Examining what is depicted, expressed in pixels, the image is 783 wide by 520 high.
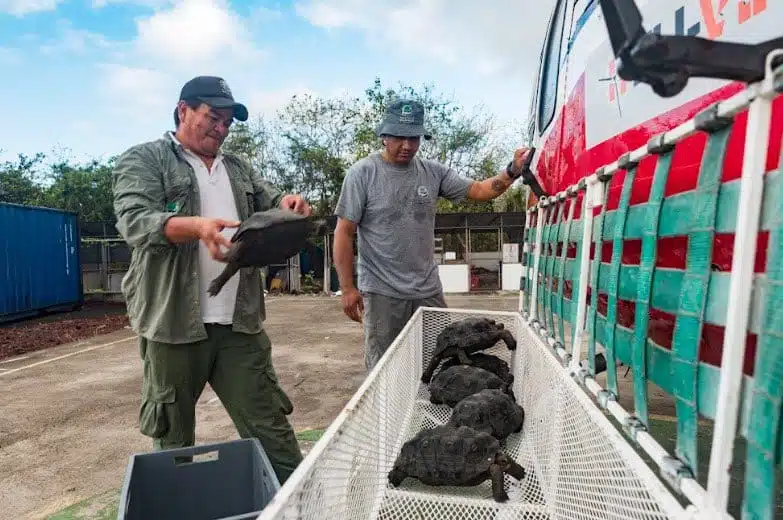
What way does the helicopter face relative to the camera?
away from the camera

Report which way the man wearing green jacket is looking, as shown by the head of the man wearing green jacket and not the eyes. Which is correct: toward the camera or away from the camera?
toward the camera

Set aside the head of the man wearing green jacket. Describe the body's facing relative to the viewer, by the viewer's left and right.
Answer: facing the viewer and to the right of the viewer

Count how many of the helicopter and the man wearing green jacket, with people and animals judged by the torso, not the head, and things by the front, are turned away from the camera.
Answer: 1

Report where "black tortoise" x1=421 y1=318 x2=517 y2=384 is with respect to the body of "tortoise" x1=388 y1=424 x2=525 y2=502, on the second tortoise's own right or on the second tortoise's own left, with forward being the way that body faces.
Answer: on the second tortoise's own left

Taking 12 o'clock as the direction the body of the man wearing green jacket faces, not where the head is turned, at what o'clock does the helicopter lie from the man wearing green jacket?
The helicopter is roughly at 12 o'clock from the man wearing green jacket.

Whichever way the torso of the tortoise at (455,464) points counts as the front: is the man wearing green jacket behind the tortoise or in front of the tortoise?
behind

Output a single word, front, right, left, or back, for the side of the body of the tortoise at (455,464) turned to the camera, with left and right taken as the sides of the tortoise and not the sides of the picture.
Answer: right

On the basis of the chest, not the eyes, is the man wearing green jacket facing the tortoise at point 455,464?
yes

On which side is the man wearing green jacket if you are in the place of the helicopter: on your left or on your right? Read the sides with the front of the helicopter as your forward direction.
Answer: on your left
